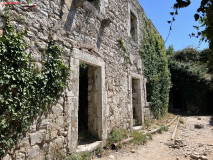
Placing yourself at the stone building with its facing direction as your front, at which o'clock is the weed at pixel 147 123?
The weed is roughly at 9 o'clock from the stone building.

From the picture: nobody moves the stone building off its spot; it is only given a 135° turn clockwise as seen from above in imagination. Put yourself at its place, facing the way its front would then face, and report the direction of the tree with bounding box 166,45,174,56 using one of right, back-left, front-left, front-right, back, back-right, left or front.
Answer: back-right

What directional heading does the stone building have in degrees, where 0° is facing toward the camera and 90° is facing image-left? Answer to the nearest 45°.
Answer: approximately 315°
